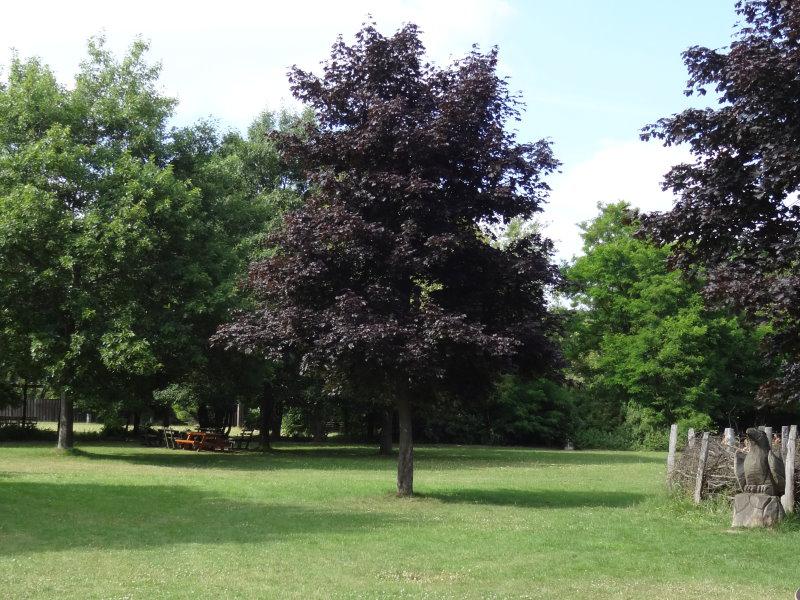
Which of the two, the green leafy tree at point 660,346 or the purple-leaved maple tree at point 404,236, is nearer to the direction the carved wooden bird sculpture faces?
the purple-leaved maple tree

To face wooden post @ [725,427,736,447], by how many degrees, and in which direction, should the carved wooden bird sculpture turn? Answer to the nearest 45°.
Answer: approximately 135° to its right

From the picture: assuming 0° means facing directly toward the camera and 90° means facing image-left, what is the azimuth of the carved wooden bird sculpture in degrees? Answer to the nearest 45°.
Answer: approximately 45°

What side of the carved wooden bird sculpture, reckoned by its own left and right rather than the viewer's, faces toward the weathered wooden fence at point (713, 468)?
right

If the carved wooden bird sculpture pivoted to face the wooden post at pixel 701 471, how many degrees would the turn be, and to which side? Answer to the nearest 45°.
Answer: approximately 90° to its right

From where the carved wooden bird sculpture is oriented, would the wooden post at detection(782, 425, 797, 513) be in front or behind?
behind

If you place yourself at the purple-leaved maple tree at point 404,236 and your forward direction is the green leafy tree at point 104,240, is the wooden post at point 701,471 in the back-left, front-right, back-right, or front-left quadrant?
back-right

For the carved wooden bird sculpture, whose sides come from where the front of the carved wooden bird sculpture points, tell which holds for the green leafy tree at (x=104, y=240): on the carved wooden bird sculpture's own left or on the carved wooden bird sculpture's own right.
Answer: on the carved wooden bird sculpture's own right
